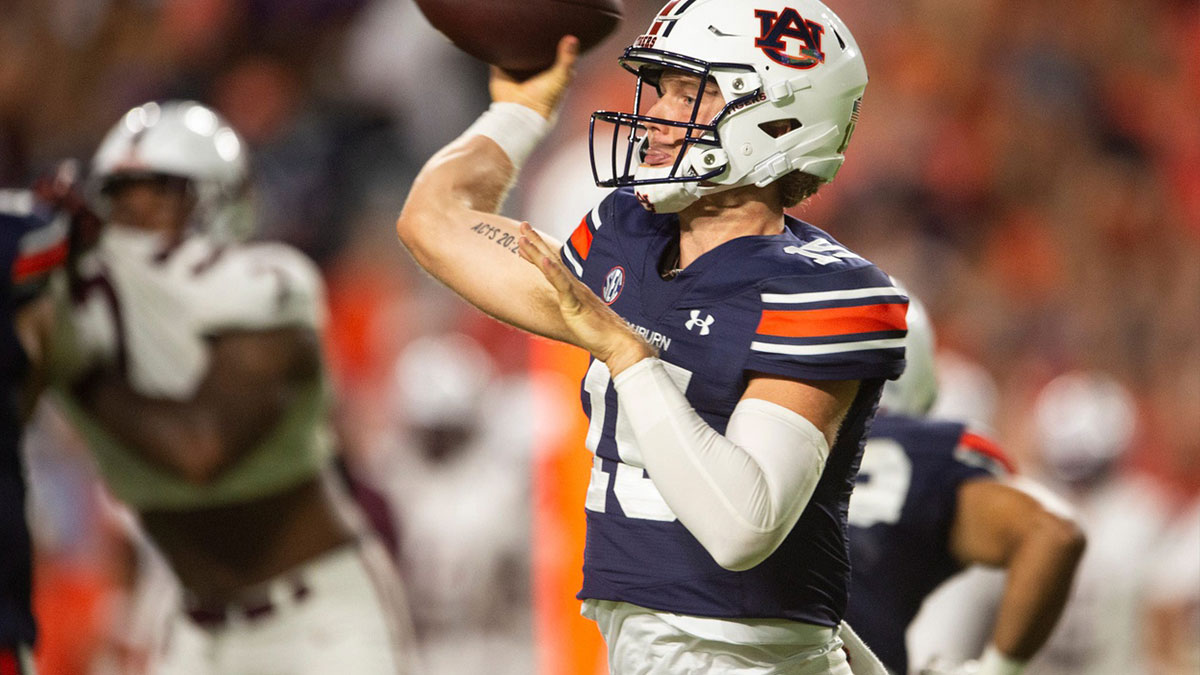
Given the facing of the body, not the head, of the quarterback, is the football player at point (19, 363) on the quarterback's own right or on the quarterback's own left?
on the quarterback's own right

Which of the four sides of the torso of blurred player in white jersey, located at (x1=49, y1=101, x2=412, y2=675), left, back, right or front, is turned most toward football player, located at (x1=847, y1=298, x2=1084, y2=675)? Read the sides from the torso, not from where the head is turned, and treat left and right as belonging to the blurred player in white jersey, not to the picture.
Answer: left

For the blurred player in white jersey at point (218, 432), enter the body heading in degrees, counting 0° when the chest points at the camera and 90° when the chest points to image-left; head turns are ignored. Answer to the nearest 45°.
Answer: approximately 45°

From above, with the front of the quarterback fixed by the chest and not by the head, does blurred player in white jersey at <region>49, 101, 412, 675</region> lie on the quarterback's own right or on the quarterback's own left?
on the quarterback's own right

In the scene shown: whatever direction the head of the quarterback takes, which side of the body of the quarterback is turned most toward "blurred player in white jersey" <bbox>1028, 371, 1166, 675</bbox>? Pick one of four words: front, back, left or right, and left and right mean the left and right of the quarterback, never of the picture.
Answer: back

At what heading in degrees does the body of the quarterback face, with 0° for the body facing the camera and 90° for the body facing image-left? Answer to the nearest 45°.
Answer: approximately 45°

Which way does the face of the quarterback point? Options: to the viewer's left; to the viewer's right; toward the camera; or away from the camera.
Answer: to the viewer's left

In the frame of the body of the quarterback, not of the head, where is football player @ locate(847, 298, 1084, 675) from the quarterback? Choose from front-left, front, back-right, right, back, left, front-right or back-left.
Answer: back

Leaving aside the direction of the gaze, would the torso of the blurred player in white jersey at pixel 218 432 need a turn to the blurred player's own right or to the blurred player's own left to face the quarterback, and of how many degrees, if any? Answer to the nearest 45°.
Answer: approximately 90° to the blurred player's own left
